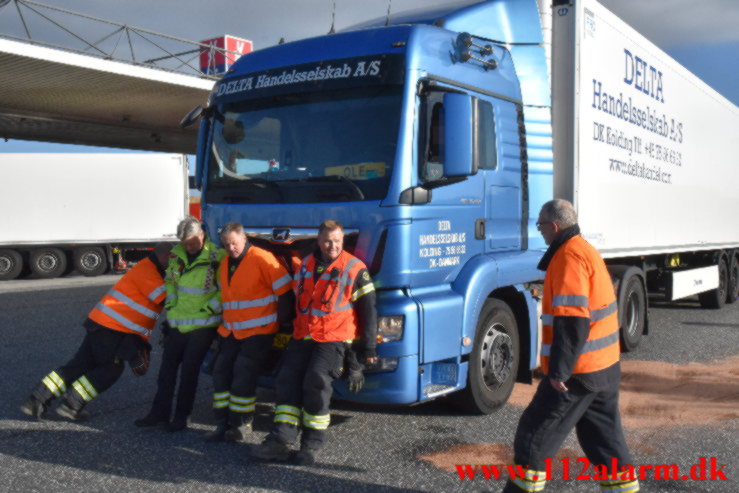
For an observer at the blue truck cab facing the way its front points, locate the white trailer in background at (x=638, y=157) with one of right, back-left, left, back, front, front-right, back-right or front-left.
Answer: back

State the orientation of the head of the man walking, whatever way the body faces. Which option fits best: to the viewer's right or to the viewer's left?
to the viewer's left

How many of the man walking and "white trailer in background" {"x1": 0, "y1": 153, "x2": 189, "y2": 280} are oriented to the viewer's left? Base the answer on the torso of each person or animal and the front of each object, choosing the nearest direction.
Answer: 2

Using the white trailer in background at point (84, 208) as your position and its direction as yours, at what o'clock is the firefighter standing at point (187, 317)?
The firefighter standing is roughly at 9 o'clock from the white trailer in background.

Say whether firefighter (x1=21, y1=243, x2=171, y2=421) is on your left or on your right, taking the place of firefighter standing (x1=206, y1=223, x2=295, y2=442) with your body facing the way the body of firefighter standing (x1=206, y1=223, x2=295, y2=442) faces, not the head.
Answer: on your right

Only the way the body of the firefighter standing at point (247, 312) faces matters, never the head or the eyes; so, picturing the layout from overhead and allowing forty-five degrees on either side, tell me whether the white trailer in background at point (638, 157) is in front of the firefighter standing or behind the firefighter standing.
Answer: behind

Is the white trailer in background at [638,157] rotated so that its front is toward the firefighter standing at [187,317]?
yes

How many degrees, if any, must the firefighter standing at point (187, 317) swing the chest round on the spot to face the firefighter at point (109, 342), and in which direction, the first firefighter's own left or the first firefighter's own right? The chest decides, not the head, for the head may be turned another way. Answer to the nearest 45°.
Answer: approximately 90° to the first firefighter's own right

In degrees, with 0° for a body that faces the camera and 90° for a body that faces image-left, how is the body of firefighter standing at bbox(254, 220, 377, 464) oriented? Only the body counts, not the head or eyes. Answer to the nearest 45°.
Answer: approximately 45°
